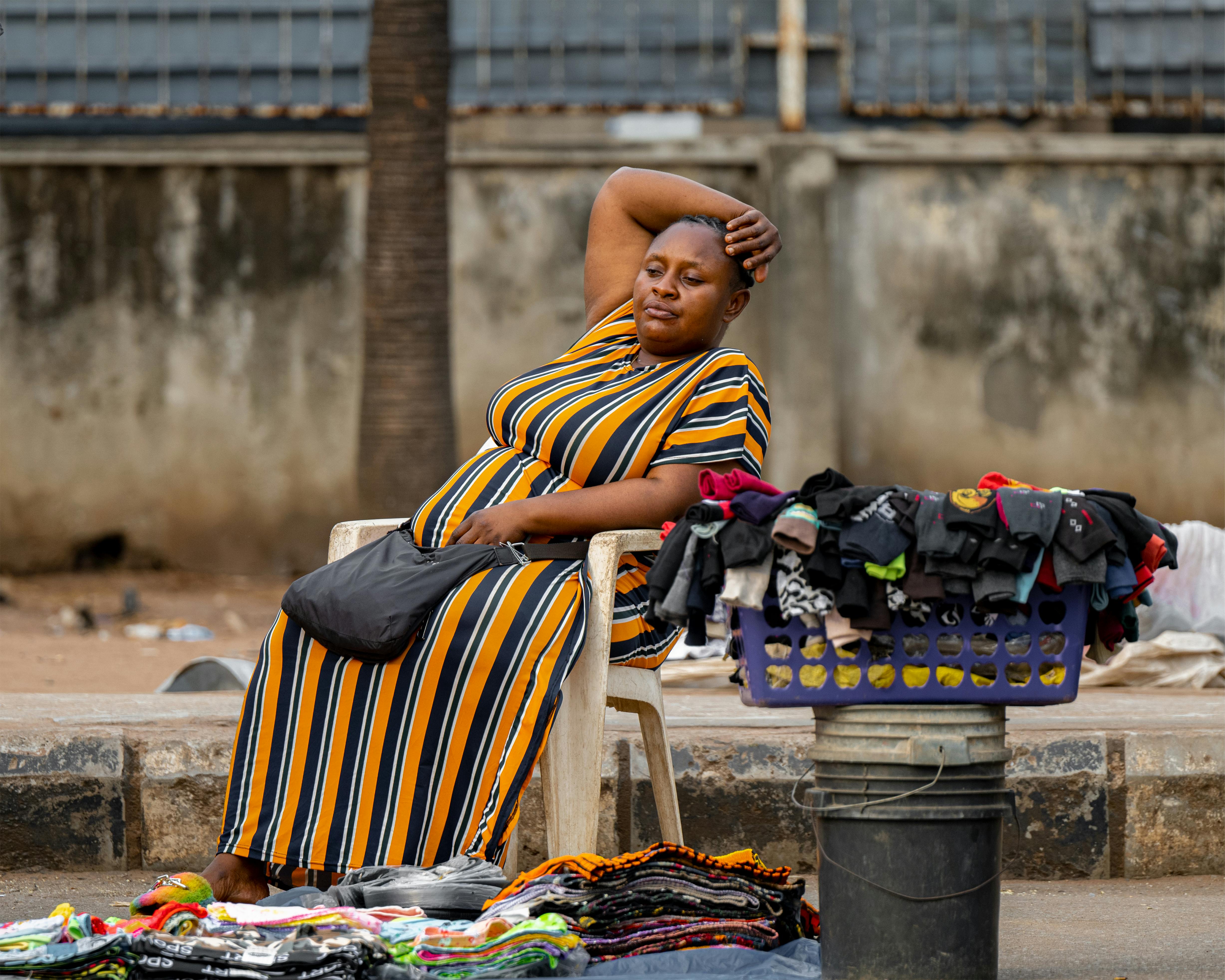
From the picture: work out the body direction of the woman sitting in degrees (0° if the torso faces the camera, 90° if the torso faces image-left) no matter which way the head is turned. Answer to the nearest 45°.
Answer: approximately 45°

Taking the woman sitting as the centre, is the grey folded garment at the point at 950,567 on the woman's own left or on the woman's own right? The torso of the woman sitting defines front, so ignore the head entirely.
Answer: on the woman's own left

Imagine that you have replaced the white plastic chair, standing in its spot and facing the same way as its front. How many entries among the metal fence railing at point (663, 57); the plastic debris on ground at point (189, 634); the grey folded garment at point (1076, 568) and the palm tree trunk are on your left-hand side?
1

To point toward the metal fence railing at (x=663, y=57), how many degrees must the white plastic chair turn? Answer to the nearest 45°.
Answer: approximately 135° to its right

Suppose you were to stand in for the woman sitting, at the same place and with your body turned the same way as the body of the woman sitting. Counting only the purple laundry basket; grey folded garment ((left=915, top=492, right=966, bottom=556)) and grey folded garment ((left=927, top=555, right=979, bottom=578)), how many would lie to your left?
3

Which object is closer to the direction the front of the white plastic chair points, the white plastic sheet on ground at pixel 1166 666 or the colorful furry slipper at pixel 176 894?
the colorful furry slipper

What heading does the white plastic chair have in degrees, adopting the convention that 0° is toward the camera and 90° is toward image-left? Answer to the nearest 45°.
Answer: approximately 45°

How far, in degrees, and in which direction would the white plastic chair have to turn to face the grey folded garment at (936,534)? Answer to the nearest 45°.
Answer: approximately 90° to its left

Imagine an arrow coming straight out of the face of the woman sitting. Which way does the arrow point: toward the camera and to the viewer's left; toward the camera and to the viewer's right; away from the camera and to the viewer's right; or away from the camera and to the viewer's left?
toward the camera and to the viewer's left

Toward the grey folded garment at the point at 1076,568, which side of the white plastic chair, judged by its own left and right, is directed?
left
